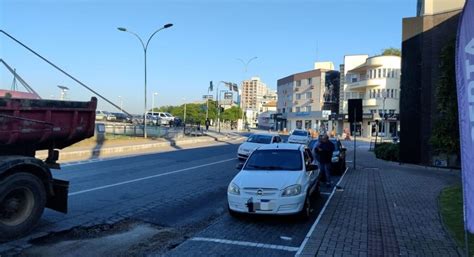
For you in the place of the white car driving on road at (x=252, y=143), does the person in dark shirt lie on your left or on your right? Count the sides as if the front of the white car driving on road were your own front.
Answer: on your left

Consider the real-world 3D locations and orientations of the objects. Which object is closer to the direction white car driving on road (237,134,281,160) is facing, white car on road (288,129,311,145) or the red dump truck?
the red dump truck

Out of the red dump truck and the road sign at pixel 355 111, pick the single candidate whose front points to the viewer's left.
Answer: the red dump truck

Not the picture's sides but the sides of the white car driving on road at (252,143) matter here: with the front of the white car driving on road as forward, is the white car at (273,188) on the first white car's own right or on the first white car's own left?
on the first white car's own left

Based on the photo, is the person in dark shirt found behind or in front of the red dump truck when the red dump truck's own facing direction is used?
behind

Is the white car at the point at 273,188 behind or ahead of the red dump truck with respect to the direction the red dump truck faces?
behind

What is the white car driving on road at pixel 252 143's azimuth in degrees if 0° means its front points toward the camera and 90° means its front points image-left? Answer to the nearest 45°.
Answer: approximately 45°

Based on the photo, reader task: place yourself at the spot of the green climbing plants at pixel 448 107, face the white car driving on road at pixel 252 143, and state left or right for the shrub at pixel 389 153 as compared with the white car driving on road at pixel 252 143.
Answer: right
